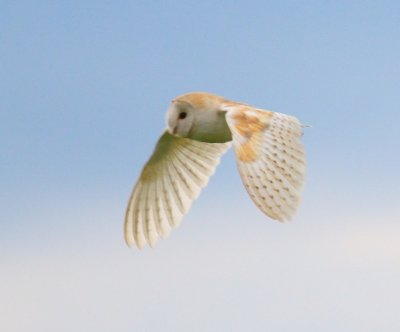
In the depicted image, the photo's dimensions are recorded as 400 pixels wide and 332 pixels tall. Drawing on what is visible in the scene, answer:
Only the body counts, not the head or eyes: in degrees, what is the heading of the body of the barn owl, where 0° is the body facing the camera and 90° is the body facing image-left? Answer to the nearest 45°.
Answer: approximately 45°
